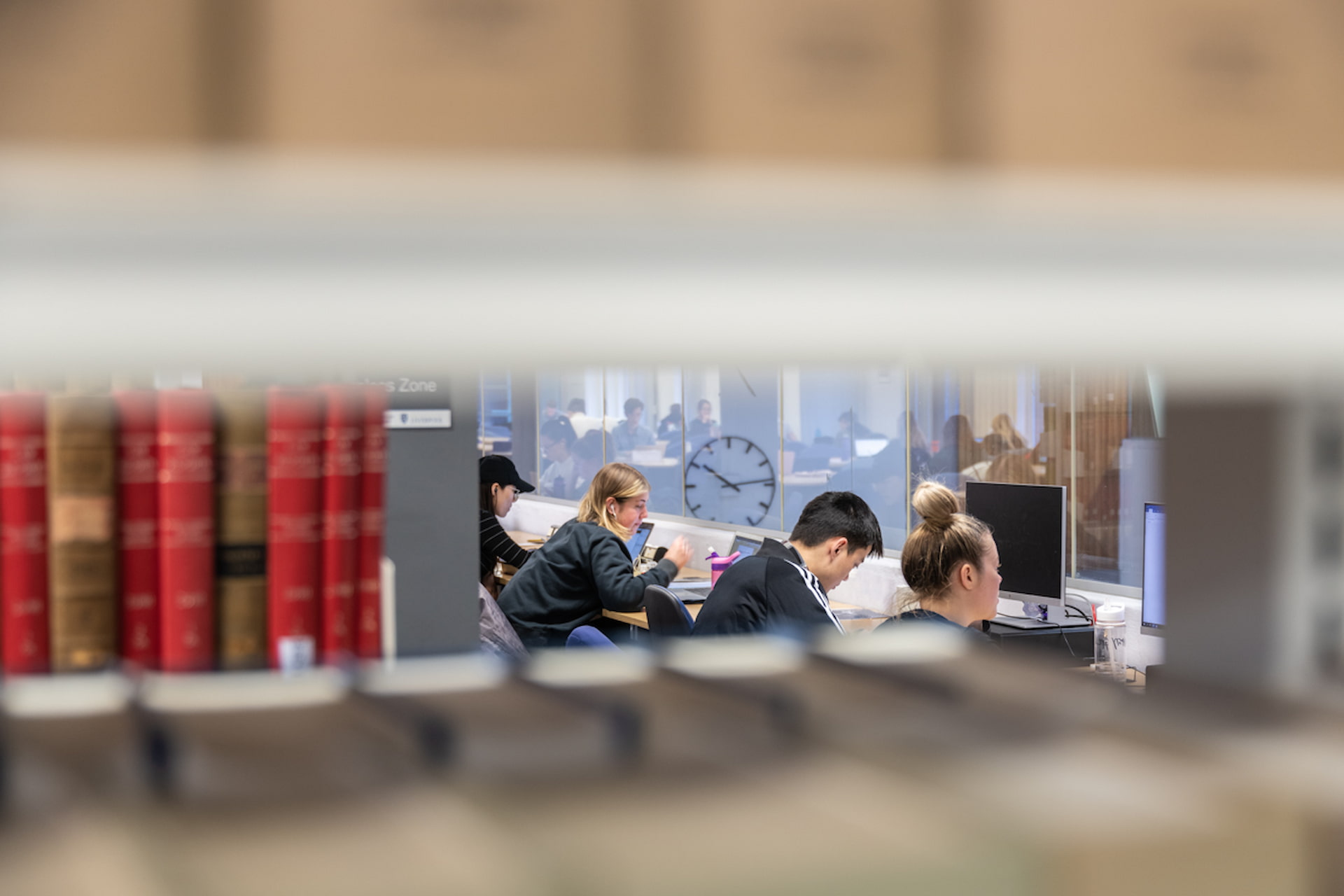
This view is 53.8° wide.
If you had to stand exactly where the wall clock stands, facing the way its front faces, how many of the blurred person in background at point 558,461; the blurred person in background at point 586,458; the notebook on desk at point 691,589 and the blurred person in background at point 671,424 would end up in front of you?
1

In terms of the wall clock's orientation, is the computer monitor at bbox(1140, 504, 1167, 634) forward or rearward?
forward

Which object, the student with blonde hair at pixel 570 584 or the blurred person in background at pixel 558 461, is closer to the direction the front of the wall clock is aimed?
the student with blonde hair

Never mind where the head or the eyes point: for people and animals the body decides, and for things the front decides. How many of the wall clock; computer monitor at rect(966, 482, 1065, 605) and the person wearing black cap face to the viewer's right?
1

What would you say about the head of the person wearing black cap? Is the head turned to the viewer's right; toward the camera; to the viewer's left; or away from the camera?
to the viewer's right

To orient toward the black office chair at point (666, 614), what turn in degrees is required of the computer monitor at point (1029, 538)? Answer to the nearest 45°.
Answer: approximately 45° to its right

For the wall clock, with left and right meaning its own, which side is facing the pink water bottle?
front

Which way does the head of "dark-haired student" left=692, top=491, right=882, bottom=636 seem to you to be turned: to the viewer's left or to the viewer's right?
to the viewer's right

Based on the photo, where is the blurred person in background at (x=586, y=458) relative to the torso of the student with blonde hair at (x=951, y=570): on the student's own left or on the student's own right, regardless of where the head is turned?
on the student's own left

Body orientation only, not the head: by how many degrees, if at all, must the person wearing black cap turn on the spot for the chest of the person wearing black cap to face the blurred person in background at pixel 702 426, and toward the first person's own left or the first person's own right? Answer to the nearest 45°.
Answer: approximately 45° to the first person's own left

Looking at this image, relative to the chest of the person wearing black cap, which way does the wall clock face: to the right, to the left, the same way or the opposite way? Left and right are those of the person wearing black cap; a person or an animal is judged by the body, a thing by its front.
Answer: to the right

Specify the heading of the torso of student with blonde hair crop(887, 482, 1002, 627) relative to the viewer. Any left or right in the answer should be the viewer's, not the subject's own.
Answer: facing away from the viewer and to the right of the viewer

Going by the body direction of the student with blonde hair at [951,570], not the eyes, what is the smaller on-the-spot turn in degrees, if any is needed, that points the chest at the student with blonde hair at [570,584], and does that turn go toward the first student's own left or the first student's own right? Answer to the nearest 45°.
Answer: approximately 90° to the first student's own left

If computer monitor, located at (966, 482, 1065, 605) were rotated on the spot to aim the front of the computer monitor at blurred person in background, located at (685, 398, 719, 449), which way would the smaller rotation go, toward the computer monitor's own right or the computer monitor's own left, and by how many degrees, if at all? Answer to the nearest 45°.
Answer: approximately 90° to the computer monitor's own right

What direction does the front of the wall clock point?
toward the camera

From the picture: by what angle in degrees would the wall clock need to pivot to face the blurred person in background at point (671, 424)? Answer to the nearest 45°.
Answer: approximately 135° to its right

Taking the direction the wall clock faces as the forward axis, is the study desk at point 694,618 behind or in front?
in front

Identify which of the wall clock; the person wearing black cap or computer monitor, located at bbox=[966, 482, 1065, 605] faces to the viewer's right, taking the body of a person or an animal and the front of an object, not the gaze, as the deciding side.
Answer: the person wearing black cap

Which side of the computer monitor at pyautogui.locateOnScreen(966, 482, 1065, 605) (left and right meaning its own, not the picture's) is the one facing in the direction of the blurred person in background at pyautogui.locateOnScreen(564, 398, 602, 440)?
right
